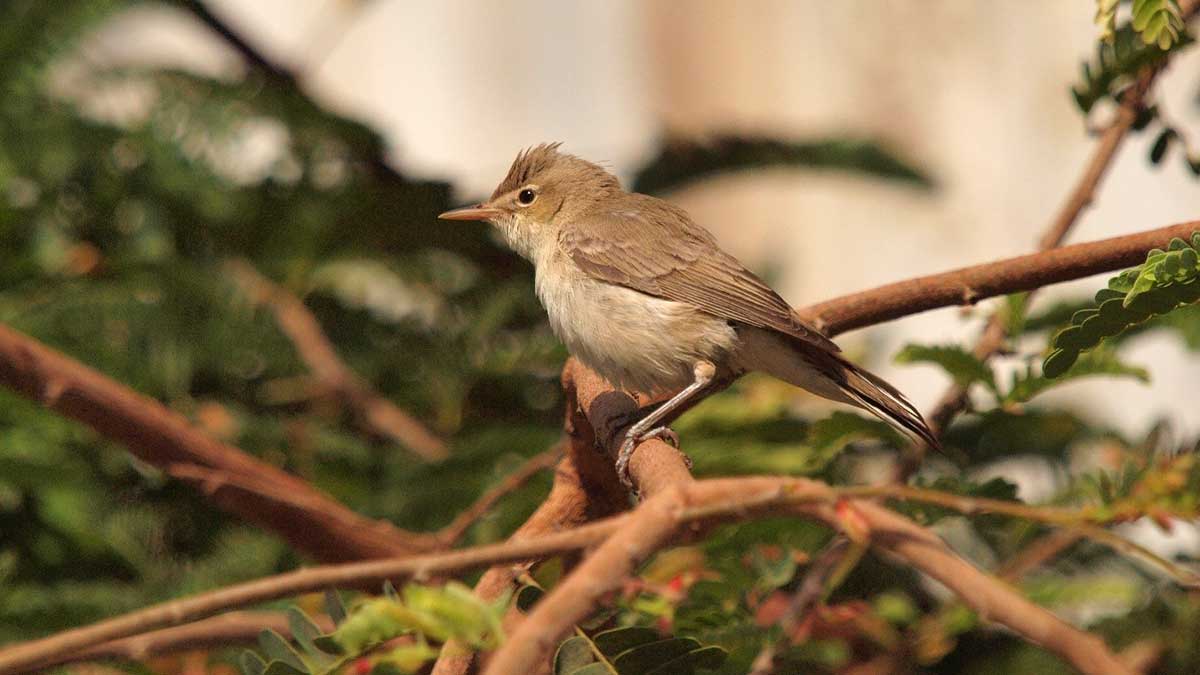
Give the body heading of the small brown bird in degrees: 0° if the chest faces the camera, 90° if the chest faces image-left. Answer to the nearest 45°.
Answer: approximately 90°

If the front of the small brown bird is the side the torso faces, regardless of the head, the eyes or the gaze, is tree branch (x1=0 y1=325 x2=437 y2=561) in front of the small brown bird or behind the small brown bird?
in front
